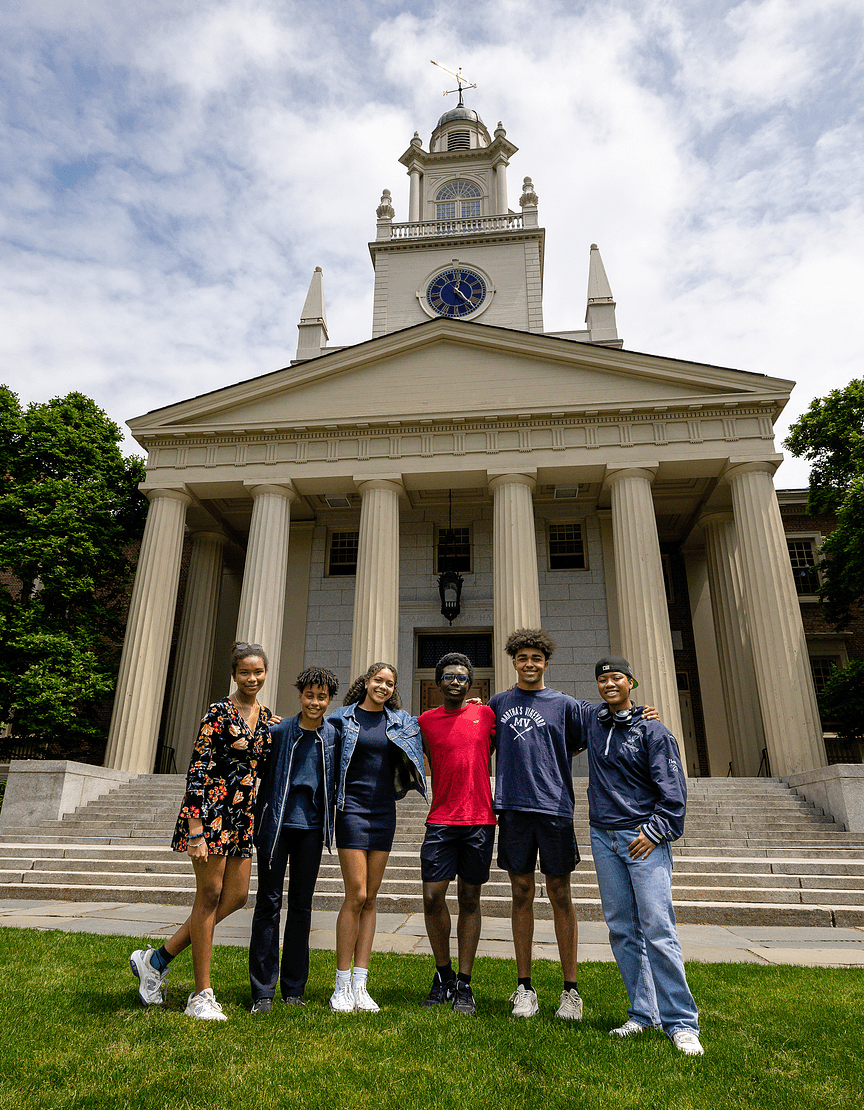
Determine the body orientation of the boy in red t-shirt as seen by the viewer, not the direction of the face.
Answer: toward the camera

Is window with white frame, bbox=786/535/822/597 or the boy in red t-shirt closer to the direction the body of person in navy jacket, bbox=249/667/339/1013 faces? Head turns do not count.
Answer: the boy in red t-shirt

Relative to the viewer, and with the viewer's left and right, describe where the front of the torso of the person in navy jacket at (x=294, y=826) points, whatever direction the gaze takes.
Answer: facing the viewer

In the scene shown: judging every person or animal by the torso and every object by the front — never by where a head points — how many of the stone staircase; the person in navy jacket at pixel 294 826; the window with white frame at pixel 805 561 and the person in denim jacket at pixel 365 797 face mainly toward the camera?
4

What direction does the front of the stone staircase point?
toward the camera

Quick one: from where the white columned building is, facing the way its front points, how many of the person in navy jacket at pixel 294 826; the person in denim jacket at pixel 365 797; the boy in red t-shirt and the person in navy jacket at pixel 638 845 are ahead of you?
4

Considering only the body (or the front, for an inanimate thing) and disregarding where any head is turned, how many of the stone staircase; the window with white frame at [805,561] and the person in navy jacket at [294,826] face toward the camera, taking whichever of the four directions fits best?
3

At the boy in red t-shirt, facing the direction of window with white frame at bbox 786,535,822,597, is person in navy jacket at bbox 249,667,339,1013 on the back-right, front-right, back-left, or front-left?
back-left

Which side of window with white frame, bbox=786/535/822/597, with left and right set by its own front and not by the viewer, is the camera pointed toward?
front

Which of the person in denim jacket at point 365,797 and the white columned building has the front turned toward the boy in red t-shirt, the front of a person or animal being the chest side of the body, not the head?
the white columned building

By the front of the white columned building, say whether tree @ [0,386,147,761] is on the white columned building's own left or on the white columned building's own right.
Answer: on the white columned building's own right

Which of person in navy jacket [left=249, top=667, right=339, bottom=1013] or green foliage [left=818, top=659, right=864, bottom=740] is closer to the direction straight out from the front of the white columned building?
the person in navy jacket

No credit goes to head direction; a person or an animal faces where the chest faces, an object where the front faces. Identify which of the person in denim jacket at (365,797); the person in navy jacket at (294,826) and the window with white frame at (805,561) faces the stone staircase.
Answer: the window with white frame

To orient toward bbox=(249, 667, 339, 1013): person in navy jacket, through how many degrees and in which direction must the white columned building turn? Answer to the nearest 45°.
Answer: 0° — it already faces them

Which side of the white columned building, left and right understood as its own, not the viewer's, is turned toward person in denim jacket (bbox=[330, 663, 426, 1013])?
front

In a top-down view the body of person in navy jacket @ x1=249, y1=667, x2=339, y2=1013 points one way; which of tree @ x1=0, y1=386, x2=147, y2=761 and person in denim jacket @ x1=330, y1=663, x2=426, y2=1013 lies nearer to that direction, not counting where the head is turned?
the person in denim jacket

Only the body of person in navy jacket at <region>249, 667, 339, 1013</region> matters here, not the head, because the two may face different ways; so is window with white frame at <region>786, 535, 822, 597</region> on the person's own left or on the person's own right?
on the person's own left
